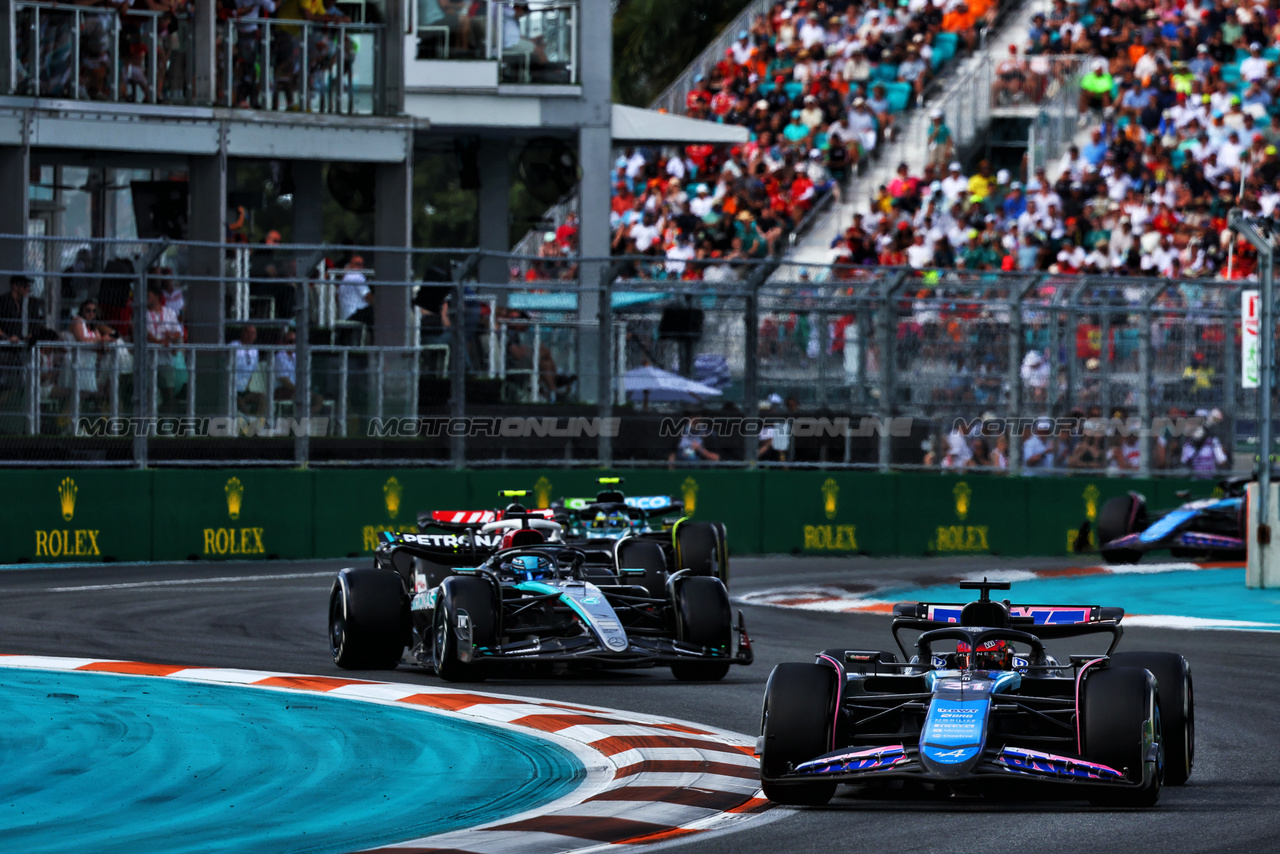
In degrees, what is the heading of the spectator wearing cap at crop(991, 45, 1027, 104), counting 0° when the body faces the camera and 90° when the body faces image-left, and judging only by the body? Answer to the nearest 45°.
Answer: approximately 0°

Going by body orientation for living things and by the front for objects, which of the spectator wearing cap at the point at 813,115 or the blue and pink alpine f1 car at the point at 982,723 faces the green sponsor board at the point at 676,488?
the spectator wearing cap

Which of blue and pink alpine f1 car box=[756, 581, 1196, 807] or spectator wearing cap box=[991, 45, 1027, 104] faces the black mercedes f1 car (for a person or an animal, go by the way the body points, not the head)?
the spectator wearing cap

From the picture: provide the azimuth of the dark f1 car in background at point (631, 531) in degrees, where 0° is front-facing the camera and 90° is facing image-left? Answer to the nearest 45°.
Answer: approximately 45°

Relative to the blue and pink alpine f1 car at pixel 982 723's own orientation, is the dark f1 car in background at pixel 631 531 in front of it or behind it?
behind
